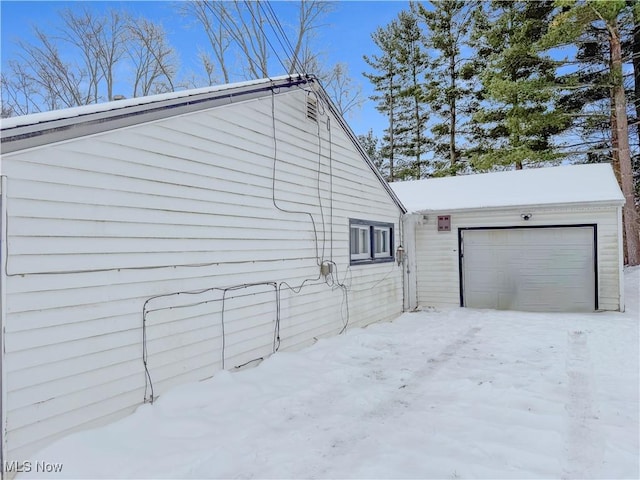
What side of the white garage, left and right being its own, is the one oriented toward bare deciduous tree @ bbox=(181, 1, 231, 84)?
right

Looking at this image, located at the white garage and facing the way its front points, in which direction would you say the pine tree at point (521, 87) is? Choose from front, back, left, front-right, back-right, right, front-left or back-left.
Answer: back

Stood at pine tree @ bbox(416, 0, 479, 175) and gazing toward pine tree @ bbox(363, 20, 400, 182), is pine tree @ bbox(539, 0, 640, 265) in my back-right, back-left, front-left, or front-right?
back-left

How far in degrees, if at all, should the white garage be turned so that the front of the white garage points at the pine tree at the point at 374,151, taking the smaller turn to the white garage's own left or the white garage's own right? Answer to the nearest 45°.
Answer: approximately 135° to the white garage's own right

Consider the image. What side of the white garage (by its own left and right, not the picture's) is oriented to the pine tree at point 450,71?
back

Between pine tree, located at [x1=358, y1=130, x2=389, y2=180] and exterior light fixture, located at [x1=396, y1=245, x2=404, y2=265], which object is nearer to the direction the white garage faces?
the exterior light fixture

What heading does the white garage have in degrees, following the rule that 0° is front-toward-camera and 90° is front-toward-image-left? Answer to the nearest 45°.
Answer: approximately 0°

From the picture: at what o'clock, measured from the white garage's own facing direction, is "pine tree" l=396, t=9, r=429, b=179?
The pine tree is roughly at 5 o'clock from the white garage.

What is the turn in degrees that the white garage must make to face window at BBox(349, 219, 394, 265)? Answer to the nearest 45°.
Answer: approximately 45° to its right
